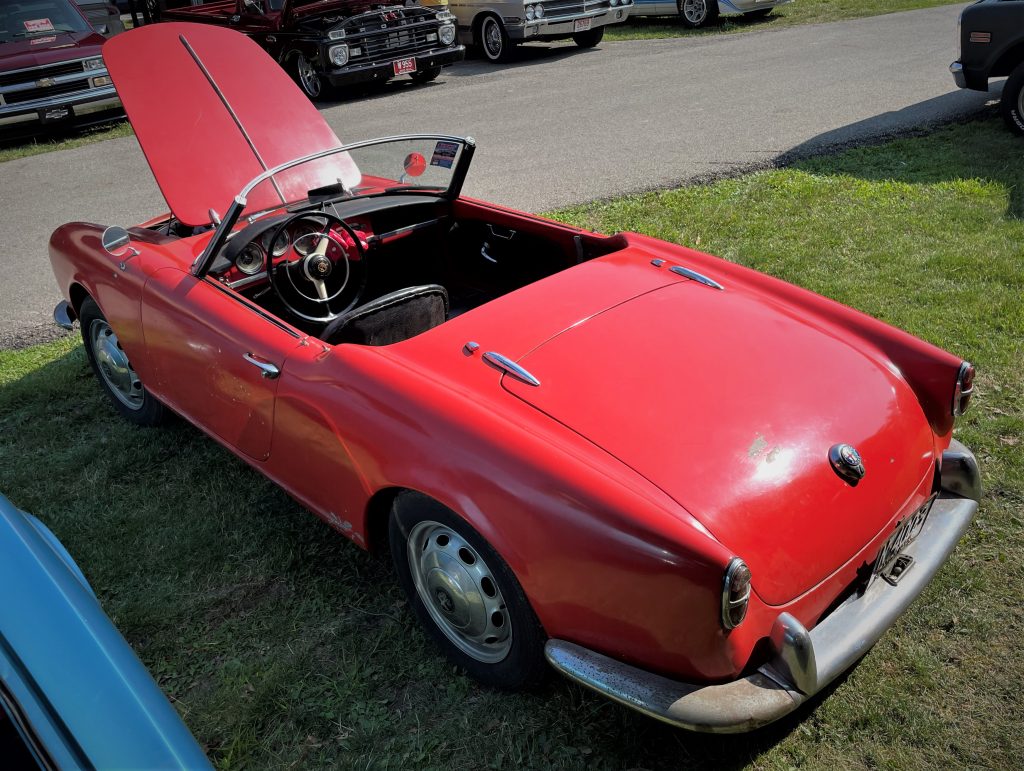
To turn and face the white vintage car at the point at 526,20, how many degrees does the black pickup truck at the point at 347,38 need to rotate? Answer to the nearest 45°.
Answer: approximately 90° to its left

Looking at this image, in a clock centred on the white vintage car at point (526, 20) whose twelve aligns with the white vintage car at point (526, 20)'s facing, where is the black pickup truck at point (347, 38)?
The black pickup truck is roughly at 3 o'clock from the white vintage car.

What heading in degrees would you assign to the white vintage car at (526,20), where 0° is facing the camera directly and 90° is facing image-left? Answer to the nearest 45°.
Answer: approximately 315°

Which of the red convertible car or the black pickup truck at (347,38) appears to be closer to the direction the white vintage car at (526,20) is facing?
the red convertible car

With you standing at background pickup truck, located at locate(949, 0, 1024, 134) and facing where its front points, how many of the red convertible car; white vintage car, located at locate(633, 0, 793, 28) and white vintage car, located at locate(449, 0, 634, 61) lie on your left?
1

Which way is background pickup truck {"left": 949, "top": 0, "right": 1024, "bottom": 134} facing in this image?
to the viewer's left

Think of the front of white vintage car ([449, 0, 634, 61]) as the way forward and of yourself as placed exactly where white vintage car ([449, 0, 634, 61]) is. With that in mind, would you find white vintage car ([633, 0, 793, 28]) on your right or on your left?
on your left

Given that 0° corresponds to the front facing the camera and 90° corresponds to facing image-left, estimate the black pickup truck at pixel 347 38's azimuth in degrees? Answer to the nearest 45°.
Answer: approximately 315°

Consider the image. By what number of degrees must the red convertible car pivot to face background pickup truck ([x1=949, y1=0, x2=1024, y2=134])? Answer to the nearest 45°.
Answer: approximately 90° to its right

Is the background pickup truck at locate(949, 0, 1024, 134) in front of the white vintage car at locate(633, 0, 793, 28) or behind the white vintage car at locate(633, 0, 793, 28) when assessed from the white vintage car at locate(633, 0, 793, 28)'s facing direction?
in front

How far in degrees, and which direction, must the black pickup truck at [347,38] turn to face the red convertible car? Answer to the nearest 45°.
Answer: approximately 45° to its right

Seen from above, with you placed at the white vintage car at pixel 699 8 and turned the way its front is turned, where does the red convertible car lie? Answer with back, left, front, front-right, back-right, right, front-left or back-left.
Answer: front-right

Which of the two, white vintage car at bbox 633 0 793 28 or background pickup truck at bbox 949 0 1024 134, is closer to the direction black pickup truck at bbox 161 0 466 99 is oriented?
the background pickup truck

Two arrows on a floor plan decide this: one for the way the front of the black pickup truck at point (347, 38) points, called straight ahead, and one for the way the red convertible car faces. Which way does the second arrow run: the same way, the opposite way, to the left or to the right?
the opposite way
